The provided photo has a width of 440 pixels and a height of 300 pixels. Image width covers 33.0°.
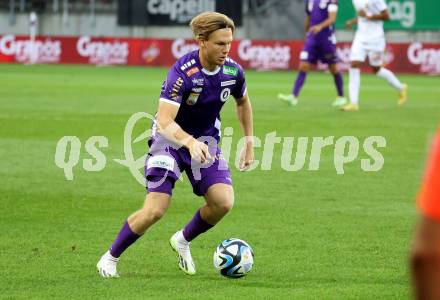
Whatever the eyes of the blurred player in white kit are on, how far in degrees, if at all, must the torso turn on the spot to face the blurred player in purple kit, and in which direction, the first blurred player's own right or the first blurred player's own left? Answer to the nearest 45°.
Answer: approximately 45° to the first blurred player's own right

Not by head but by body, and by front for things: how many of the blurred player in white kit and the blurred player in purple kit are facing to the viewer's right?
0

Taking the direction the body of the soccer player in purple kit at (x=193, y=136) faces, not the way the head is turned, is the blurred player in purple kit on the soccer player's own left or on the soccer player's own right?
on the soccer player's own left

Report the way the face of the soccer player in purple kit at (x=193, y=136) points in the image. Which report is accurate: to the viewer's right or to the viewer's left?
to the viewer's right

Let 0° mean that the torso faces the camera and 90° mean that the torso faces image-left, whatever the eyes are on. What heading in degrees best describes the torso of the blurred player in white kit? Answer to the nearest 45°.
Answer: approximately 45°

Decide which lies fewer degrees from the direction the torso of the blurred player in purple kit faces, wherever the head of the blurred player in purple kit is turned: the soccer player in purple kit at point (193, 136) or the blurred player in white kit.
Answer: the soccer player in purple kit

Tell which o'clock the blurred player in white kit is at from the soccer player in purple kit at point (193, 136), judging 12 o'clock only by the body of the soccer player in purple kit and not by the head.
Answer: The blurred player in white kit is roughly at 8 o'clock from the soccer player in purple kit.

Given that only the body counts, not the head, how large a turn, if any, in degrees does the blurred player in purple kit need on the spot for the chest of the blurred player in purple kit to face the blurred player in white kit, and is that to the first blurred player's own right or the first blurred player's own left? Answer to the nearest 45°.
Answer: approximately 135° to the first blurred player's own left

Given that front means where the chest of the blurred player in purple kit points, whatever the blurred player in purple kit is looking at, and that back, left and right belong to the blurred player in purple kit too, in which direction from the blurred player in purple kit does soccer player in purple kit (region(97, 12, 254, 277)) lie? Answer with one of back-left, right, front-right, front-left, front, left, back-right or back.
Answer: front-left

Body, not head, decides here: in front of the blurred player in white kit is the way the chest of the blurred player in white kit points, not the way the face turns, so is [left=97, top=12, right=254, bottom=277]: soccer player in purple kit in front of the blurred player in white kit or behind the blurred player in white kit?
in front

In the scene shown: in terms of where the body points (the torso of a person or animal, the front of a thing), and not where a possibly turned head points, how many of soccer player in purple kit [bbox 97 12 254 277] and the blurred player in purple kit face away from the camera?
0

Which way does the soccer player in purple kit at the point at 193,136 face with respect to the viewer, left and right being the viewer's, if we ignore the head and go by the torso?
facing the viewer and to the right of the viewer

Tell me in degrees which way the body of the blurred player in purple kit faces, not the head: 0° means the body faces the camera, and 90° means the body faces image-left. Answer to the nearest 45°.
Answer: approximately 45°
